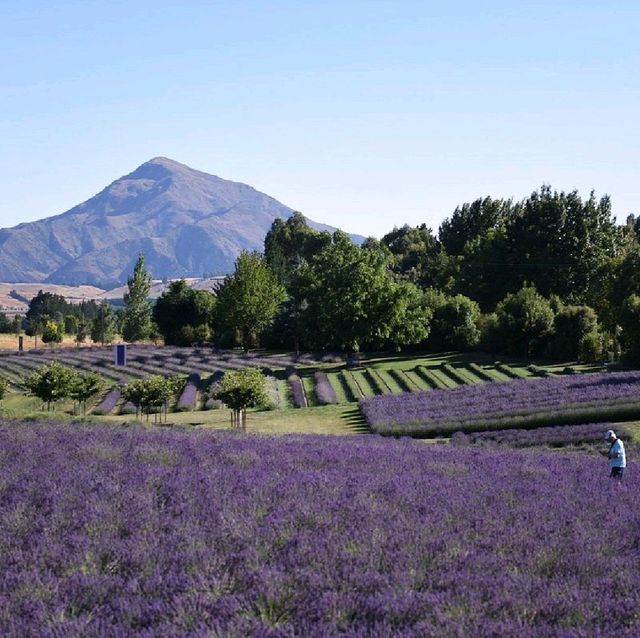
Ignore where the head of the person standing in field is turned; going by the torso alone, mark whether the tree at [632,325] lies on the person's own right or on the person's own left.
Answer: on the person's own right

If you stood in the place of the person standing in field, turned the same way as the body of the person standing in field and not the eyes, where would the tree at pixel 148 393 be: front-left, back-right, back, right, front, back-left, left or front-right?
front-right

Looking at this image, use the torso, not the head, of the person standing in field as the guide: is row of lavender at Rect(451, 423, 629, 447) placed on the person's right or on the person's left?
on the person's right

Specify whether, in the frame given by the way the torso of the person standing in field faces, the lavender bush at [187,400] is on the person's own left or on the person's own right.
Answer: on the person's own right

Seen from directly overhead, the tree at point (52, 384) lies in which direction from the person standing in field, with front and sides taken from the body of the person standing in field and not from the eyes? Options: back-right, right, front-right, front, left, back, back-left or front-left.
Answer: front-right

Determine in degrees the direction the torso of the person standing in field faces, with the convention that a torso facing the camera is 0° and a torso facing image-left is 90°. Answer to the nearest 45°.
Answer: approximately 90°

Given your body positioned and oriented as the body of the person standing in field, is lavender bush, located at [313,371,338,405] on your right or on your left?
on your right

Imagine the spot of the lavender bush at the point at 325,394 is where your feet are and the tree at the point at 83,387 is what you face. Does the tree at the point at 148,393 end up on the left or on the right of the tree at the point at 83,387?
left
